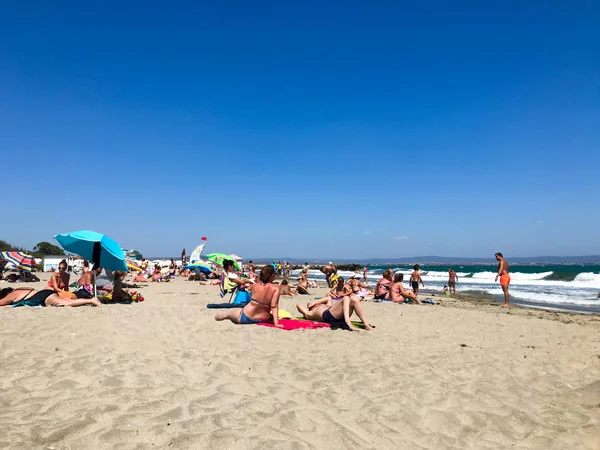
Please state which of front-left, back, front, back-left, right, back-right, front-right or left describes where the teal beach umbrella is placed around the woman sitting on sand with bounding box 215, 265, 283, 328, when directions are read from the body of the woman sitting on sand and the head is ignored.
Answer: front-left

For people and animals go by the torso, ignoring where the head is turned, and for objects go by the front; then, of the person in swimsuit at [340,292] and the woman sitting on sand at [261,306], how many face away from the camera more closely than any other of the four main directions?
1

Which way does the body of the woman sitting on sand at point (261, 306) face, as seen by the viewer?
away from the camera

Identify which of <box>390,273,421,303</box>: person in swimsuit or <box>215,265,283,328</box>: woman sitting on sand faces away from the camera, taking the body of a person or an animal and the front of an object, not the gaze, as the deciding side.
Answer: the woman sitting on sand

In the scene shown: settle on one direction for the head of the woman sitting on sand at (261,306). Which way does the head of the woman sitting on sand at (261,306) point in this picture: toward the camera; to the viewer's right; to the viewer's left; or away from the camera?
away from the camera

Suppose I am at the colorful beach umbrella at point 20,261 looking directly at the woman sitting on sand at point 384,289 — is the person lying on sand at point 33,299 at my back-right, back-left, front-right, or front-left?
front-right
